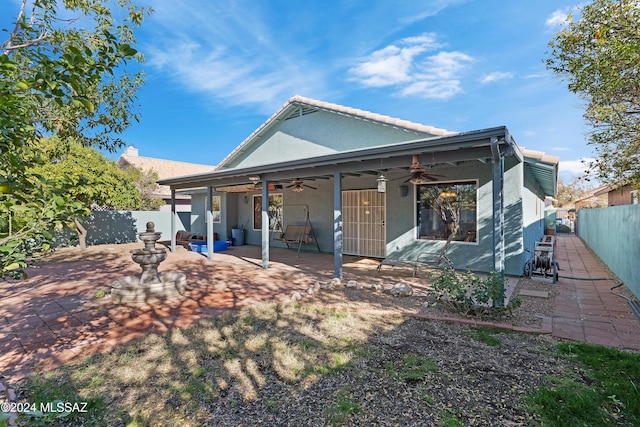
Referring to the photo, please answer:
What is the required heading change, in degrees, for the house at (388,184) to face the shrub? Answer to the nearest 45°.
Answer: approximately 45° to its left

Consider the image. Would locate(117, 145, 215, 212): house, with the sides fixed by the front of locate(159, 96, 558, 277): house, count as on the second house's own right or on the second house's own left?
on the second house's own right

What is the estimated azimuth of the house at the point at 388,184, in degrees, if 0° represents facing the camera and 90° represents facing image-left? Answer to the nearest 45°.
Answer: approximately 45°

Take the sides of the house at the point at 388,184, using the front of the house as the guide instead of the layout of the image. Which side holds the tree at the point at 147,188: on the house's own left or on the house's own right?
on the house's own right

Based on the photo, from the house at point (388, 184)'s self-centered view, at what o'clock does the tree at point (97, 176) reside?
The tree is roughly at 2 o'clock from the house.

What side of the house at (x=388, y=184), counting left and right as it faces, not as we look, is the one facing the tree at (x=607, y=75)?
left
